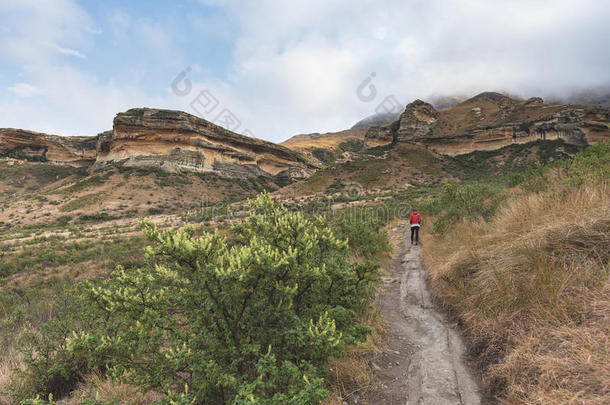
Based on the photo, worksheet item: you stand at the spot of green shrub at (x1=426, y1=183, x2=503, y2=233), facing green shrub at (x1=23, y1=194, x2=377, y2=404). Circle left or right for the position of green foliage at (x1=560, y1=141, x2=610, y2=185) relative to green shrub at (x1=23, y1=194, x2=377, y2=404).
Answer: left

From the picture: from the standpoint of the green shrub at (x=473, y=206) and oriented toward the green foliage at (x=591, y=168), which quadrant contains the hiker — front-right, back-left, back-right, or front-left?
back-right

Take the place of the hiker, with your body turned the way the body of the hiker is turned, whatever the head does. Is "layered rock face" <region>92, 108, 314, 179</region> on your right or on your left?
on your left

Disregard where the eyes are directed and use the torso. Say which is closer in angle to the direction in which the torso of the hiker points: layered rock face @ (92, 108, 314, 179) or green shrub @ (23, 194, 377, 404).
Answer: the layered rock face

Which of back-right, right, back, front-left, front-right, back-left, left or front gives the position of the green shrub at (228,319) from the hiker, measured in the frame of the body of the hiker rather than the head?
back

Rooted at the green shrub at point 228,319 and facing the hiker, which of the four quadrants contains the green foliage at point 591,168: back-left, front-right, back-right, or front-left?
front-right

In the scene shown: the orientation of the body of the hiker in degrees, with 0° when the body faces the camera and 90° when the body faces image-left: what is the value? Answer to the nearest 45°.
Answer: approximately 180°

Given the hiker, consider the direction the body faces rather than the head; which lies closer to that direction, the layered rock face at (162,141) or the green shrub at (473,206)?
the layered rock face

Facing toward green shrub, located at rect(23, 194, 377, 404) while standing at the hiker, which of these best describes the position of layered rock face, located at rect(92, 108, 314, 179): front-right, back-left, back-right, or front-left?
back-right

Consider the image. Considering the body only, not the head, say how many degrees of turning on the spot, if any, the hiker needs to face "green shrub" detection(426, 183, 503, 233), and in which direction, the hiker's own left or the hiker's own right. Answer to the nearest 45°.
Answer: approximately 45° to the hiker's own right
